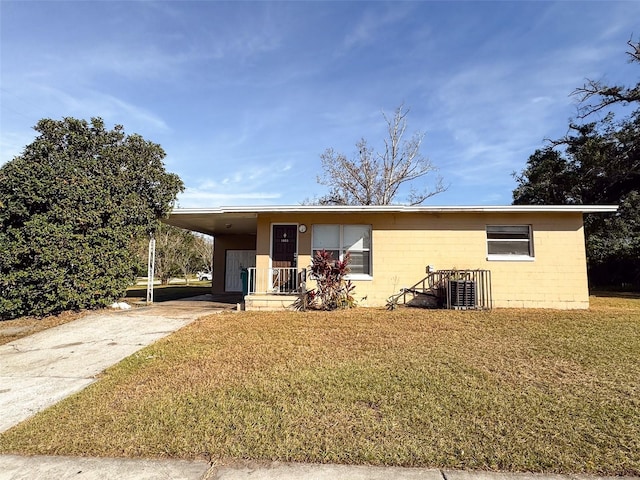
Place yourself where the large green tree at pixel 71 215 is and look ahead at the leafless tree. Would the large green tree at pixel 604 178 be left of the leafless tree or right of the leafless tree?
right

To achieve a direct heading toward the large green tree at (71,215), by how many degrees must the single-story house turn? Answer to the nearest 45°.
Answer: approximately 90° to its right

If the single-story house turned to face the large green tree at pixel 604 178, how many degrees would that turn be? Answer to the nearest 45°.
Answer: approximately 135° to its left

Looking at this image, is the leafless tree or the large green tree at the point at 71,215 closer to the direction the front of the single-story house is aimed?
the large green tree

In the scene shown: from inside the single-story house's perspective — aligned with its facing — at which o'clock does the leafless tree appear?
The leafless tree is roughly at 6 o'clock from the single-story house.

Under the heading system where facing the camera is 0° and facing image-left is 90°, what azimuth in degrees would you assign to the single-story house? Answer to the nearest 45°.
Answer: approximately 0°
